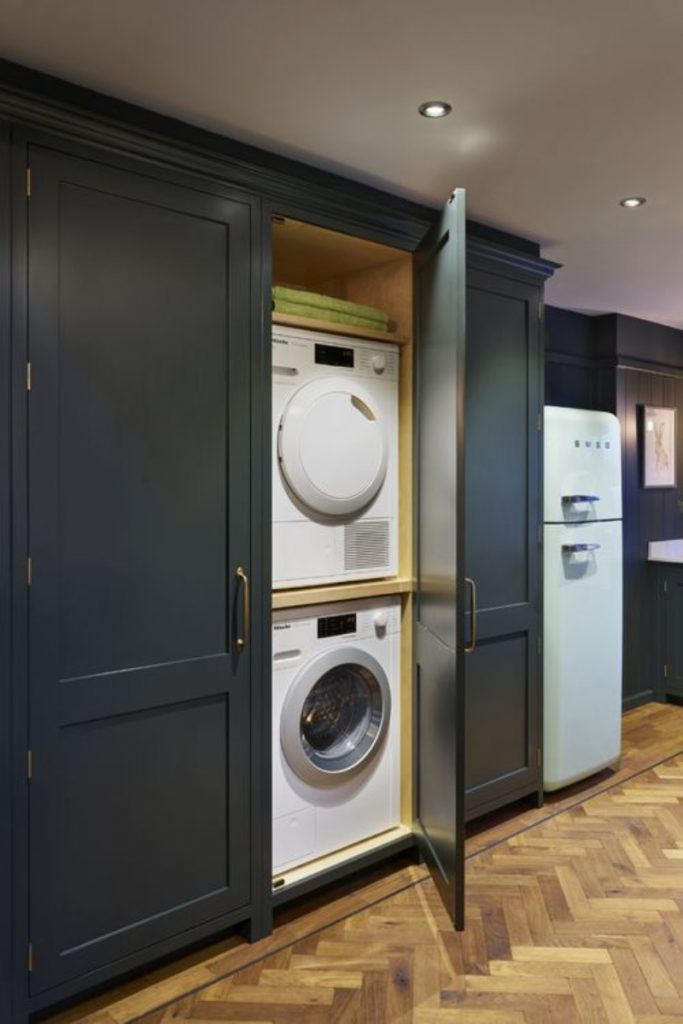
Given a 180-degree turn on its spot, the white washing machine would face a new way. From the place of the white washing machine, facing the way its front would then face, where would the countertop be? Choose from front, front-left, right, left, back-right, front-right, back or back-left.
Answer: right

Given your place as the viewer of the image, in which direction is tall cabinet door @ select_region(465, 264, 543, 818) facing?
facing the viewer and to the right of the viewer

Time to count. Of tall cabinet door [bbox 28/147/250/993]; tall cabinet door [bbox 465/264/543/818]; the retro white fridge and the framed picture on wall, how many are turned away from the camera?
0

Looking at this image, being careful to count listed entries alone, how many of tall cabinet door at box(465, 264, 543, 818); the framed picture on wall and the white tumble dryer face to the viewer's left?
0

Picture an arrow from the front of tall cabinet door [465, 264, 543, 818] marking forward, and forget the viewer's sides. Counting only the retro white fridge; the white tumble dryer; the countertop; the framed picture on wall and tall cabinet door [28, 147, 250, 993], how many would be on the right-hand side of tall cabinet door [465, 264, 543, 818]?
2

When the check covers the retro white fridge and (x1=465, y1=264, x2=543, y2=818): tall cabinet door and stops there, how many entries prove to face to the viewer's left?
0

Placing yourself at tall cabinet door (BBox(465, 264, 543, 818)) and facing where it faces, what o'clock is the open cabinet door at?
The open cabinet door is roughly at 2 o'clock from the tall cabinet door.

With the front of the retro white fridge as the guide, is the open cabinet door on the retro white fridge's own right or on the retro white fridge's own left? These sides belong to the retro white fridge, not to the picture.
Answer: on the retro white fridge's own right

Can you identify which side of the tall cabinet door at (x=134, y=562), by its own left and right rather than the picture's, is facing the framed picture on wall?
left

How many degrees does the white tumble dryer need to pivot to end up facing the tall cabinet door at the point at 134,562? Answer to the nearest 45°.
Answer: approximately 90° to its right

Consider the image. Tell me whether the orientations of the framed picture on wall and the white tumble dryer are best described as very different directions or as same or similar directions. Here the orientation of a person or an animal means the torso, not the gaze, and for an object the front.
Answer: same or similar directions

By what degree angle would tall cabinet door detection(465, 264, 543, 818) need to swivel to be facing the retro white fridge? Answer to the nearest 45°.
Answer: approximately 90° to its left

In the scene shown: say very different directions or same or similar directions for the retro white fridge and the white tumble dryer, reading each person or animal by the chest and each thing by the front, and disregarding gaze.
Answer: same or similar directions

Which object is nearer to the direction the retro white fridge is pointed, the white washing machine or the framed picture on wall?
the white washing machine

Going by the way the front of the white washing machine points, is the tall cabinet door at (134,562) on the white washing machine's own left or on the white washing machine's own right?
on the white washing machine's own right

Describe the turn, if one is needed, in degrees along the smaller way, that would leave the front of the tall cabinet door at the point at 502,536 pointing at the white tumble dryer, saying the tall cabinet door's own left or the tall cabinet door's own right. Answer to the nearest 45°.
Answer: approximately 90° to the tall cabinet door's own right

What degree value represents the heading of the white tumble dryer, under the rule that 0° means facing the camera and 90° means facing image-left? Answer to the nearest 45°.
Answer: approximately 315°

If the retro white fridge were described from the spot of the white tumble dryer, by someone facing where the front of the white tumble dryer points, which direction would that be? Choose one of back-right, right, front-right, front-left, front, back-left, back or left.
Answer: left
